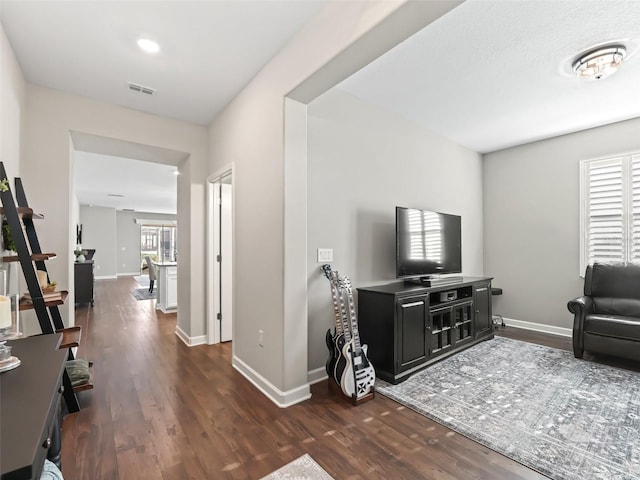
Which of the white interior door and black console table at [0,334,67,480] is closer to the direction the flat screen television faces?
the black console table

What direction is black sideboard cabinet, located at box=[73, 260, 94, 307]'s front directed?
to the viewer's right

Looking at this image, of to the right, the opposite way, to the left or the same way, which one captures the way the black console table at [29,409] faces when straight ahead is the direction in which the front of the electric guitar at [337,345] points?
to the left

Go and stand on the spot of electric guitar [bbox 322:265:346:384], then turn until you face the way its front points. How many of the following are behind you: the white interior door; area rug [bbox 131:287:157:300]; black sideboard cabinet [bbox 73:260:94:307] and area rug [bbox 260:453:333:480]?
3

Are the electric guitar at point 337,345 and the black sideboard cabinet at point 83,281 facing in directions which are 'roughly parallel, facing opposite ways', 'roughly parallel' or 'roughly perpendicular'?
roughly perpendicular

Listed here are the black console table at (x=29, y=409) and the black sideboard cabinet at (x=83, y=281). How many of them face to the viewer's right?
2

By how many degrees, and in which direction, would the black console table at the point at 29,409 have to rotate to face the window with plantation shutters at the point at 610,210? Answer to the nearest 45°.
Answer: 0° — it already faces it

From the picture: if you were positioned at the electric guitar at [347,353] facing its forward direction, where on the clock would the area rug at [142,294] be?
The area rug is roughly at 6 o'clock from the electric guitar.

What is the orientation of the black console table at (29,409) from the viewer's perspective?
to the viewer's right

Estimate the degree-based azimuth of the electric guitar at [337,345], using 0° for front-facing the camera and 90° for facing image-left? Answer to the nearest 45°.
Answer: approximately 315°
